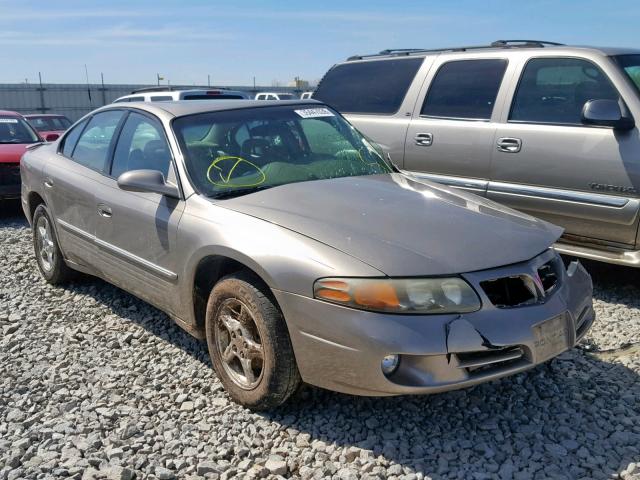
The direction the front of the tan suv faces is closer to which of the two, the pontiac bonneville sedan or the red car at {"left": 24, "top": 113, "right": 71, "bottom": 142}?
the pontiac bonneville sedan

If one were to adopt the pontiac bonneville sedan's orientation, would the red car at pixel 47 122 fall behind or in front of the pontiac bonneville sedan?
behind

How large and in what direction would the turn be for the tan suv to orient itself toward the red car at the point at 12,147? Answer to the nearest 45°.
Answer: approximately 135° to its right

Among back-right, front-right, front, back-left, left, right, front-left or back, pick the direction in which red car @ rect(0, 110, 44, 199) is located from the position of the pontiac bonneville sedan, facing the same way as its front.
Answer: back

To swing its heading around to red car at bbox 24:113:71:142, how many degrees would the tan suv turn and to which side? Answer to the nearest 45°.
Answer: approximately 180°

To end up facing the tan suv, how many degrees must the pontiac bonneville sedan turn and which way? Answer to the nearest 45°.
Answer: approximately 90° to its left
